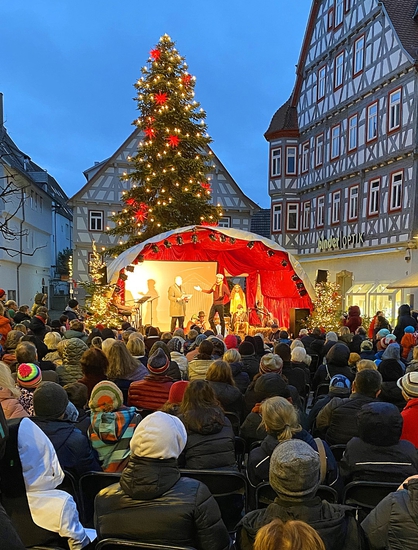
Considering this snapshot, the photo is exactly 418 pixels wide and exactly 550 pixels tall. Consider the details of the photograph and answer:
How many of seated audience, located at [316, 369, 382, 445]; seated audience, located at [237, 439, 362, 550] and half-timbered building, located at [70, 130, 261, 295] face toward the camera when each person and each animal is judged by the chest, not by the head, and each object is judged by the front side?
1

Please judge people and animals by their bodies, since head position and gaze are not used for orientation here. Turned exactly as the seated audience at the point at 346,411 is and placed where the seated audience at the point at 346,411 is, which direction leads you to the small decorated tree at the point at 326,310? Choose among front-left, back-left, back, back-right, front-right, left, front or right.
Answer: front

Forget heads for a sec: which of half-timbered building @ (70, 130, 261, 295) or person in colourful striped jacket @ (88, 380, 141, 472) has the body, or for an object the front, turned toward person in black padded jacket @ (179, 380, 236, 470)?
the half-timbered building

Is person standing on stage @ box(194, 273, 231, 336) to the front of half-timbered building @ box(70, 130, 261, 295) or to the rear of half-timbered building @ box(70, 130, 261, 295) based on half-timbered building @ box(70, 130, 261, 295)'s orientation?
to the front

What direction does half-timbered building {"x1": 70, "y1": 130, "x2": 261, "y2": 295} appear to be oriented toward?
toward the camera

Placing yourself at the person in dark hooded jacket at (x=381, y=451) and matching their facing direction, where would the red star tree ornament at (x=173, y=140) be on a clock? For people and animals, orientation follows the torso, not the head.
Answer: The red star tree ornament is roughly at 11 o'clock from the person in dark hooded jacket.

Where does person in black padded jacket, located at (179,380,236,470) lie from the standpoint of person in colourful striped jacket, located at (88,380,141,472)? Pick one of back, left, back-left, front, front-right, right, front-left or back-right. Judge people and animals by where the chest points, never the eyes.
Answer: right

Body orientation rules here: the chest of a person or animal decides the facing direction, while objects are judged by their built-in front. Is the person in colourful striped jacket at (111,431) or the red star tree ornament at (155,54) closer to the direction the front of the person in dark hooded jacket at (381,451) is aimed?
the red star tree ornament

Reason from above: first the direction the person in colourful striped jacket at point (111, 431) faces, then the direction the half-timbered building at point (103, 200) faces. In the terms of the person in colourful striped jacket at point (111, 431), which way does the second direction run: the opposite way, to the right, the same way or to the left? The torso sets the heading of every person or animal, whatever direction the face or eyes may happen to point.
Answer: the opposite way

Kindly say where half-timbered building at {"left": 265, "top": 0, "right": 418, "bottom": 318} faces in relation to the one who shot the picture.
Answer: facing the viewer and to the left of the viewer

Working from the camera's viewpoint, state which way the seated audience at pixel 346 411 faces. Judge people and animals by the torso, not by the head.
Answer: facing away from the viewer

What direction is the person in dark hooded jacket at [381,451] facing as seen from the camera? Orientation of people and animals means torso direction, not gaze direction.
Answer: away from the camera

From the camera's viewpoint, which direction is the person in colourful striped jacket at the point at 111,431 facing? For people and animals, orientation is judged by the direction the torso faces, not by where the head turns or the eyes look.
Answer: away from the camera

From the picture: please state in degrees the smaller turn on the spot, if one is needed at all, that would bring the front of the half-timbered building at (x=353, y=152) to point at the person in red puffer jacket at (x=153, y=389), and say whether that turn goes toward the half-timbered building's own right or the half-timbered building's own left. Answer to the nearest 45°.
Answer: approximately 45° to the half-timbered building's own left

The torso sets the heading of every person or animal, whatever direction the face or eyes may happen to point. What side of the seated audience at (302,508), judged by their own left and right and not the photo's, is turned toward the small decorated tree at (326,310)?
front

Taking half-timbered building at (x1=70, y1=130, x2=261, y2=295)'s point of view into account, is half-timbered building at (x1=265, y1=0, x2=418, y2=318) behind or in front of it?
in front

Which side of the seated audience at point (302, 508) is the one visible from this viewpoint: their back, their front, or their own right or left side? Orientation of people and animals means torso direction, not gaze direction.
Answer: back

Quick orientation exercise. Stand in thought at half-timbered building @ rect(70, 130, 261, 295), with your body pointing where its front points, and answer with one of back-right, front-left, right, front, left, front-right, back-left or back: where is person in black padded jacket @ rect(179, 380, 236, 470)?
front

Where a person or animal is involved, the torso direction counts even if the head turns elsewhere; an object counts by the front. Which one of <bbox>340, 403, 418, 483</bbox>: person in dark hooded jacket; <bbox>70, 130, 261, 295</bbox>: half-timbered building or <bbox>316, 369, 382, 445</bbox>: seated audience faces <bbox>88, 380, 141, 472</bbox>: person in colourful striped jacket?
the half-timbered building

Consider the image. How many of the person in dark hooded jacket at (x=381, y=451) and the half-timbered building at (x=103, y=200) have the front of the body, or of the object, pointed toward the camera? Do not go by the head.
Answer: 1
